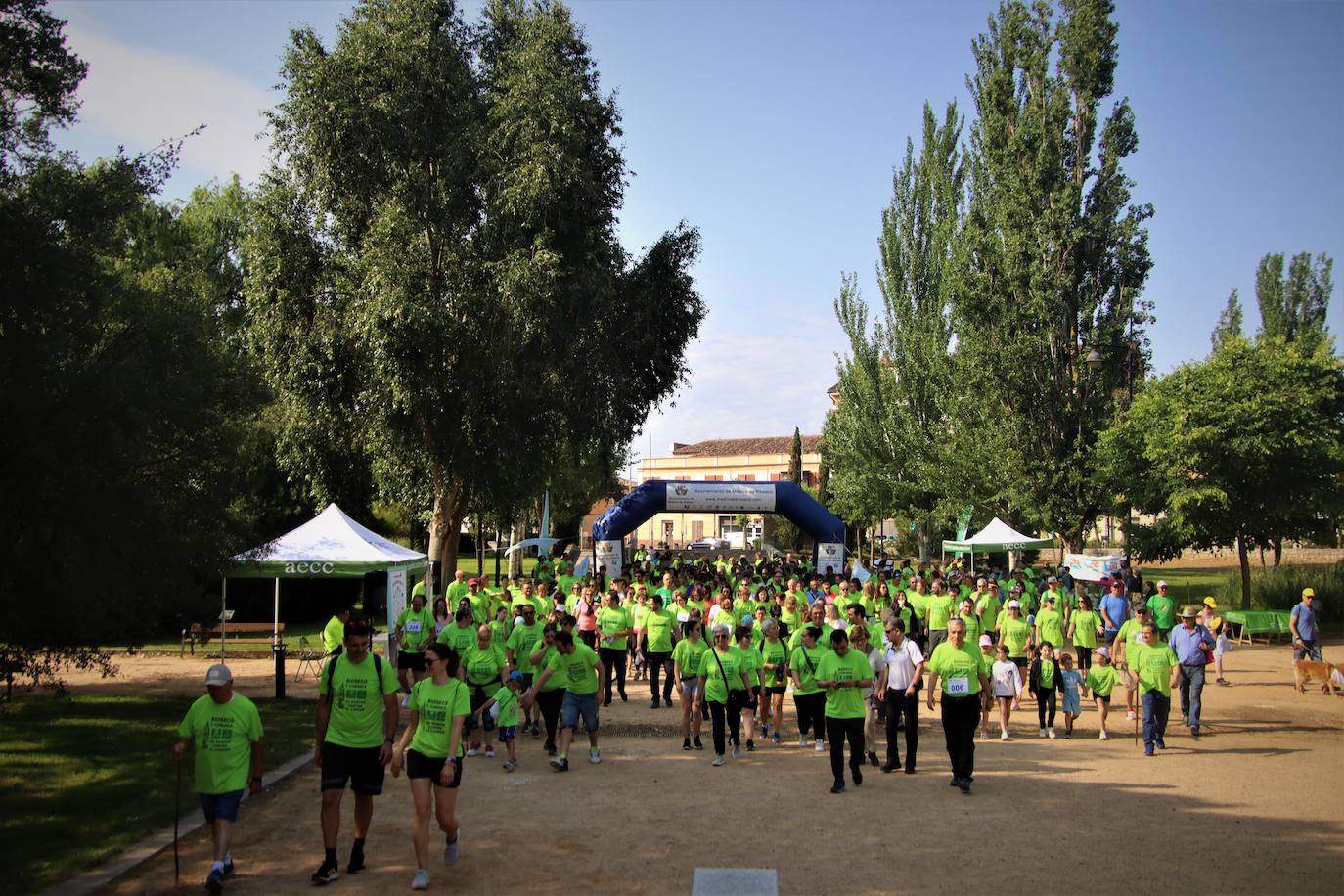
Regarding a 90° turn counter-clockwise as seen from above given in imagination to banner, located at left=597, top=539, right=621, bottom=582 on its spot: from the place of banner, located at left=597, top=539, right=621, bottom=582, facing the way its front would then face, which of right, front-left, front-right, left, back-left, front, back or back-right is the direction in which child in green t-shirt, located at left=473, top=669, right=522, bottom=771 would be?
right

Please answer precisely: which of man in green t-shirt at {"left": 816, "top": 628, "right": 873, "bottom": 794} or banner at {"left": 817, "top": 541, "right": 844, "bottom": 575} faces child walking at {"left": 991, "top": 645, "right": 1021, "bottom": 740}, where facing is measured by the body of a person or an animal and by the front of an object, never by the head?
the banner

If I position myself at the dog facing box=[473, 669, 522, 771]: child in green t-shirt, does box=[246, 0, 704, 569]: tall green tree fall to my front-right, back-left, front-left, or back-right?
front-right

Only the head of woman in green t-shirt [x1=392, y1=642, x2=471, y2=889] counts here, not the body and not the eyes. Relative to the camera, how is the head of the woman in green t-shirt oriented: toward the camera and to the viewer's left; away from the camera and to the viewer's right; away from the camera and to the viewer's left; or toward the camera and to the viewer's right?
toward the camera and to the viewer's left

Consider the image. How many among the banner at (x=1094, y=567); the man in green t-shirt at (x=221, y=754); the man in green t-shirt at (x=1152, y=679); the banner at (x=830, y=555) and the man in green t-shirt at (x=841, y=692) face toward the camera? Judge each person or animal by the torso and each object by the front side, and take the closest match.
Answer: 5

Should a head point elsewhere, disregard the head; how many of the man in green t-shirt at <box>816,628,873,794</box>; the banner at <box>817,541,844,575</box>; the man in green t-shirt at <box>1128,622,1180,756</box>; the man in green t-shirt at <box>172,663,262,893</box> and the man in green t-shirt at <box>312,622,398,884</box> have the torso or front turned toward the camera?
5

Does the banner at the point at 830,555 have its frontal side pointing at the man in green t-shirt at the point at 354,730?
yes

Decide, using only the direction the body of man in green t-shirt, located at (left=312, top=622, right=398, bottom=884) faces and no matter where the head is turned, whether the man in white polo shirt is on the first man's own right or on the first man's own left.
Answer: on the first man's own left

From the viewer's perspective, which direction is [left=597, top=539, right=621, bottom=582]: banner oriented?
toward the camera

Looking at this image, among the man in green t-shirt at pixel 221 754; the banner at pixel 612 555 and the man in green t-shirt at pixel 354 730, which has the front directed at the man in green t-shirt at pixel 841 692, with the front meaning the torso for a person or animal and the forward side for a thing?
the banner

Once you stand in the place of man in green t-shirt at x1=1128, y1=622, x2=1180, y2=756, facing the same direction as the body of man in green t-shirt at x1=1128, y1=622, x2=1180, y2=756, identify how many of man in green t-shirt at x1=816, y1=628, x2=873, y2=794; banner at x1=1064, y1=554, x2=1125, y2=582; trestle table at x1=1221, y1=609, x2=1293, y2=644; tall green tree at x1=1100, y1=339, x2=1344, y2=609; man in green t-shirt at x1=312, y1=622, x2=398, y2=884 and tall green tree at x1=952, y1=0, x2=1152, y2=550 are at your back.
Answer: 4

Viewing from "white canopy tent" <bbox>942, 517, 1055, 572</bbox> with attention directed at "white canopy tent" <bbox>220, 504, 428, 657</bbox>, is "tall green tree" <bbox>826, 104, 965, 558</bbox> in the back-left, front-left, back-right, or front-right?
back-right

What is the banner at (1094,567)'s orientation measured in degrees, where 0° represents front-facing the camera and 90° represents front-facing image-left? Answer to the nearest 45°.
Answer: approximately 0°

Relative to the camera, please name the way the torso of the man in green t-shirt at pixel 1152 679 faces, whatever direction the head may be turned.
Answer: toward the camera
